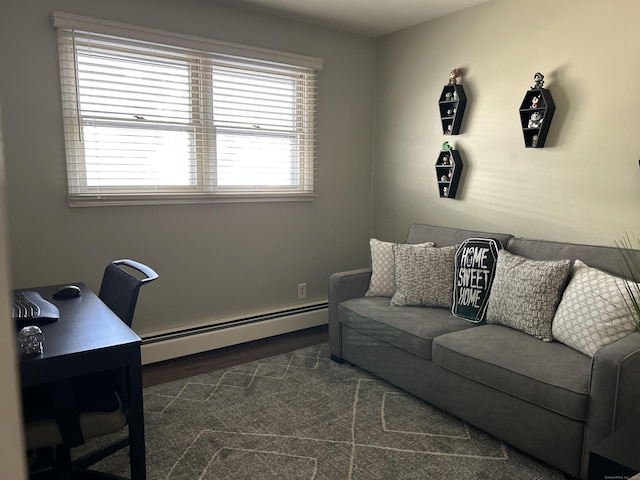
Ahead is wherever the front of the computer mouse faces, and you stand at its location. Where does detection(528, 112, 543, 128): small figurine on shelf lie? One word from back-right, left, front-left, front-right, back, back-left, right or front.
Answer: back

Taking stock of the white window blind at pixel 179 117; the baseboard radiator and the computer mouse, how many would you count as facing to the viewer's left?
1

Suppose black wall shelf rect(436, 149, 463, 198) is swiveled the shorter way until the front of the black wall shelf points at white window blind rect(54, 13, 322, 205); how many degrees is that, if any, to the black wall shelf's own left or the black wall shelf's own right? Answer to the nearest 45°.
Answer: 0° — it already faces it

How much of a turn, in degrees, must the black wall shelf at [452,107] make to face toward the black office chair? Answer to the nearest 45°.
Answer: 0° — it already faces it

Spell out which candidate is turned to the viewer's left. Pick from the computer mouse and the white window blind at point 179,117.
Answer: the computer mouse

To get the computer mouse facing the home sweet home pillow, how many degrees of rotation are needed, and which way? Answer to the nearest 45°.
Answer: approximately 180°

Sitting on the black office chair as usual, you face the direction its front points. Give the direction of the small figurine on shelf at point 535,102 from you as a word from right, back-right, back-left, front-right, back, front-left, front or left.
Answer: back-left

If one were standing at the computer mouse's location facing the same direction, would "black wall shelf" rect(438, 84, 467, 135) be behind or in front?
behind

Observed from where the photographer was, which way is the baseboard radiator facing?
facing the viewer and to the right of the viewer

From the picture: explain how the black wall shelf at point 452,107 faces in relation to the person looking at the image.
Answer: facing the viewer and to the left of the viewer
